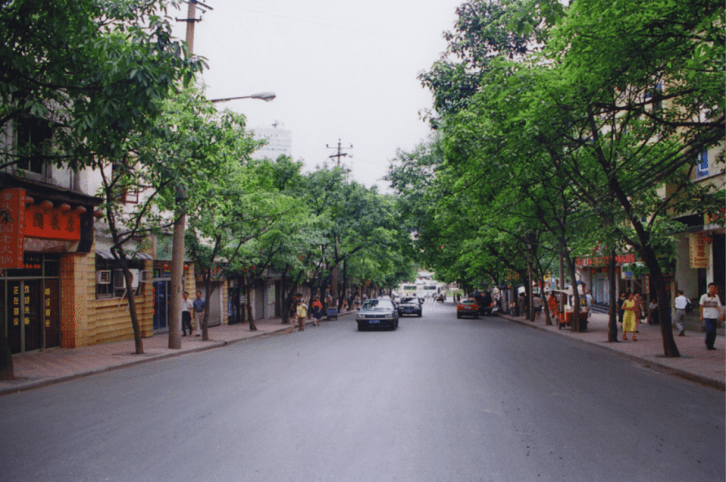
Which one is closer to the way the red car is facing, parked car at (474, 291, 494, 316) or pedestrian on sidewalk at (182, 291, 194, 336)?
the parked car

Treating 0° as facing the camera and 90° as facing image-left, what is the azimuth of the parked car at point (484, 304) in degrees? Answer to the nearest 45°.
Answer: approximately 180°

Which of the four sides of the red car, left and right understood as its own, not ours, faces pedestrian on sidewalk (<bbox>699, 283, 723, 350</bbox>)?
back

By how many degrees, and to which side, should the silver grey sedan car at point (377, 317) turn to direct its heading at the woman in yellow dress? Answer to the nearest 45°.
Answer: approximately 45° to its left

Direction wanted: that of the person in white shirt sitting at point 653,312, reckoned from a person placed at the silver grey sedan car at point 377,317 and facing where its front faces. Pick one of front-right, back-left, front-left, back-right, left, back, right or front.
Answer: left

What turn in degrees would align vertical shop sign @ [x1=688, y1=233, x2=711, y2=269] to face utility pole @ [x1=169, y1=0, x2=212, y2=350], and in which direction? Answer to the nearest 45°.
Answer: approximately 45° to its right

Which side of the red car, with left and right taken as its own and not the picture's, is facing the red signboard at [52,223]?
back
